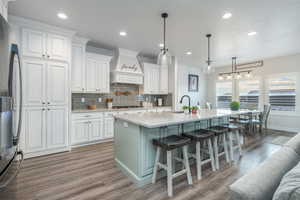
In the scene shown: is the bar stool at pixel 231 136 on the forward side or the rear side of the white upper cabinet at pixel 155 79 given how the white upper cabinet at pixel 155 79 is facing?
on the forward side

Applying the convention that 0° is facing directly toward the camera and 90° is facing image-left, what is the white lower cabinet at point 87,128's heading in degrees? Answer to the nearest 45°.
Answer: approximately 315°

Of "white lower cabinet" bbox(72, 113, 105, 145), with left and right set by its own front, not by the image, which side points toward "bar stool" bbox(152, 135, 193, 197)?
front

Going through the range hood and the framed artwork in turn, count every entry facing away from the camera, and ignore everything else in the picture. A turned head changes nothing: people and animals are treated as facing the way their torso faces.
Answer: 0

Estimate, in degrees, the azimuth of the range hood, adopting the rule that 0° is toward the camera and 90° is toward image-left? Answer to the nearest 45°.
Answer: approximately 315°

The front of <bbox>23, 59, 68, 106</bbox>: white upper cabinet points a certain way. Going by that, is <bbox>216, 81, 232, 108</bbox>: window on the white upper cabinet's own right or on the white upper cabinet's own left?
on the white upper cabinet's own left

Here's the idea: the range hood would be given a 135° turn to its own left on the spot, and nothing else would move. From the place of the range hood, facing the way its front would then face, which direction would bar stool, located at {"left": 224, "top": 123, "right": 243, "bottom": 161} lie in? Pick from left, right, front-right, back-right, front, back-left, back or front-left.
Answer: back-right

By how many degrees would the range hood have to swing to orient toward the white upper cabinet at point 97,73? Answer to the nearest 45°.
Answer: approximately 90° to its right

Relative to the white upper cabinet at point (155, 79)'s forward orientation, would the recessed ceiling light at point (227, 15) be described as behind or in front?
in front

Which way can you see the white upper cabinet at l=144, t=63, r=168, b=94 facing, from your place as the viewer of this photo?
facing the viewer and to the right of the viewer

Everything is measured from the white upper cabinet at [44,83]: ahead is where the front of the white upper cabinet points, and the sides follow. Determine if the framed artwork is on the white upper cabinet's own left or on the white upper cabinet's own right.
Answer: on the white upper cabinet's own left

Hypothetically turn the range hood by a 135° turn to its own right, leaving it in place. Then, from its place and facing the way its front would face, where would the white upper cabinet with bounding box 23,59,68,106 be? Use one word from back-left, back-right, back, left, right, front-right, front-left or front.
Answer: front-left

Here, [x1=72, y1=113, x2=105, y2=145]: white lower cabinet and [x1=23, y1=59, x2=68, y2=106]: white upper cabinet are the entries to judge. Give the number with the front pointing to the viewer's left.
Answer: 0
